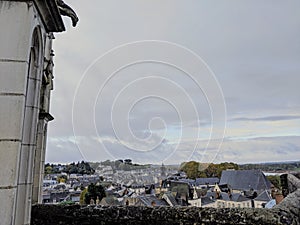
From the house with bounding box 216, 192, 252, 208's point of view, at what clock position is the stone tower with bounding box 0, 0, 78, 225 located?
The stone tower is roughly at 12 o'clock from the house.

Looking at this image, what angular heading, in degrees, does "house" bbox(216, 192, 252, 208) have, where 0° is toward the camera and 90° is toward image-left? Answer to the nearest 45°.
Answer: approximately 0°

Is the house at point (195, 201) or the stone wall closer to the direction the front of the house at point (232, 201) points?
the stone wall

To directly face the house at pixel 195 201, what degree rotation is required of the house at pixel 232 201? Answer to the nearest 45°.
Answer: approximately 45° to its right

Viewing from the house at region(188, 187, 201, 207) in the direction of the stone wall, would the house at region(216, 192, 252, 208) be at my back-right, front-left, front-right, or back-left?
back-left

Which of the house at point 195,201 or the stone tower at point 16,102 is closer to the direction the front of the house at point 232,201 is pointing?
the stone tower

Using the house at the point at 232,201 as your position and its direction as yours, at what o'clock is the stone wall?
The stone wall is roughly at 12 o'clock from the house.

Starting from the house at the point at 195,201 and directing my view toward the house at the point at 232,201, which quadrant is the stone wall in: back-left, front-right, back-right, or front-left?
back-right
